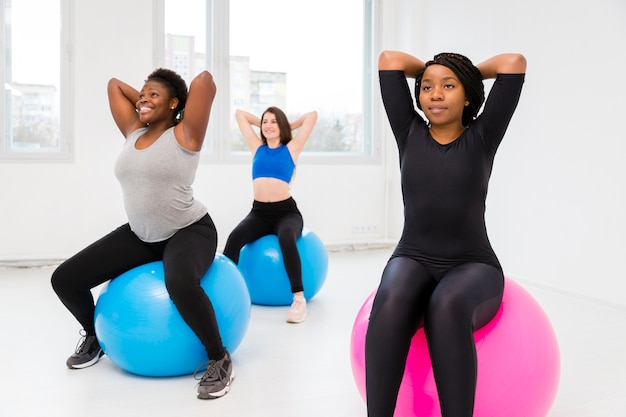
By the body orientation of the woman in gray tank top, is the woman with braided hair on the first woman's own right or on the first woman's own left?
on the first woman's own left

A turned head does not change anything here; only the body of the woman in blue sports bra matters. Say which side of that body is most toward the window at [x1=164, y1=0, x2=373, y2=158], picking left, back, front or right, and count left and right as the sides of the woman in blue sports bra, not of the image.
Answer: back

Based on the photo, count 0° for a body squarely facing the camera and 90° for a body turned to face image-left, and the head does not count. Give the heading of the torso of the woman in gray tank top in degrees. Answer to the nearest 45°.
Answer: approximately 45°

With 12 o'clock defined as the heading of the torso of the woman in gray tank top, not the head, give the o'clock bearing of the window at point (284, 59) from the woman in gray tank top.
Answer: The window is roughly at 5 o'clock from the woman in gray tank top.

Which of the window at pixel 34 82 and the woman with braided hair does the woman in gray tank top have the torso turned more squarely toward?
the woman with braided hair

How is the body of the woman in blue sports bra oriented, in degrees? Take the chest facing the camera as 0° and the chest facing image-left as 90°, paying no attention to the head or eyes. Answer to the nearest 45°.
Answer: approximately 0°

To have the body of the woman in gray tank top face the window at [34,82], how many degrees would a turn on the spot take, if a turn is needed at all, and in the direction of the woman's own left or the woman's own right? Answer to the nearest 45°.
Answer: approximately 135° to the woman's own right

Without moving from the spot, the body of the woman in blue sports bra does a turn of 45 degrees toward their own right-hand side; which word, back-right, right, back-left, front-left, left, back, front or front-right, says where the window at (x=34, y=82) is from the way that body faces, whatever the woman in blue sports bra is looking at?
right

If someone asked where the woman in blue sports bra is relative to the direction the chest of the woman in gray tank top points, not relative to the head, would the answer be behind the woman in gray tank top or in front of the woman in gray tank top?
behind
